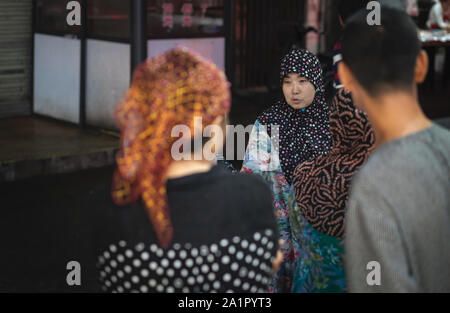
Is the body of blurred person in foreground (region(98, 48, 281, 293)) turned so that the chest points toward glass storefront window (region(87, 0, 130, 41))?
yes

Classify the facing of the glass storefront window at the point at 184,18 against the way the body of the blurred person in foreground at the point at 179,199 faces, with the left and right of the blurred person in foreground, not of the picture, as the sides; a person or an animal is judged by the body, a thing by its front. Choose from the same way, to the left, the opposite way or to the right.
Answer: the opposite way

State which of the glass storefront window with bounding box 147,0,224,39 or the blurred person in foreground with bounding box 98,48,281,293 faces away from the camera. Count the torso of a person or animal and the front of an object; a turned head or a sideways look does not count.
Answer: the blurred person in foreground

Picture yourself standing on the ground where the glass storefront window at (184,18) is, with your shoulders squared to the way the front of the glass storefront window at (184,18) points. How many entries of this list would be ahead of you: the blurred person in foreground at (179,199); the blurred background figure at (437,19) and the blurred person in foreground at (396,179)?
2

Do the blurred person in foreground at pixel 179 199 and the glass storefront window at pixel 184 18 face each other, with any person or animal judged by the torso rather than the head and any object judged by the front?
yes

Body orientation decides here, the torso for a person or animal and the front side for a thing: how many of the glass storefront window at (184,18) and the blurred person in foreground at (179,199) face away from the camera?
1

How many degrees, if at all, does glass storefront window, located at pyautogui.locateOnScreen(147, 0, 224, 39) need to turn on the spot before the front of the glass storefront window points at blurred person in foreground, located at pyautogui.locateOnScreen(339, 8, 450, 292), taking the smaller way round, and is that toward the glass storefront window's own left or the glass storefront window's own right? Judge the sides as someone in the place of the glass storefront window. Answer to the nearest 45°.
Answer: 0° — it already faces them

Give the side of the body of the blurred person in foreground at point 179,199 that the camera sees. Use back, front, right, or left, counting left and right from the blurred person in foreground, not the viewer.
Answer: back

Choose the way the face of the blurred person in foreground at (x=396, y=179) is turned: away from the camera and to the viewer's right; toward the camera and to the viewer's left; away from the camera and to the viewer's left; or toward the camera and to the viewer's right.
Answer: away from the camera and to the viewer's left

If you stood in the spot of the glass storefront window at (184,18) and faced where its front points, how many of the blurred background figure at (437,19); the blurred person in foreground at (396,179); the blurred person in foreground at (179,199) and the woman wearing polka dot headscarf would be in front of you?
3
